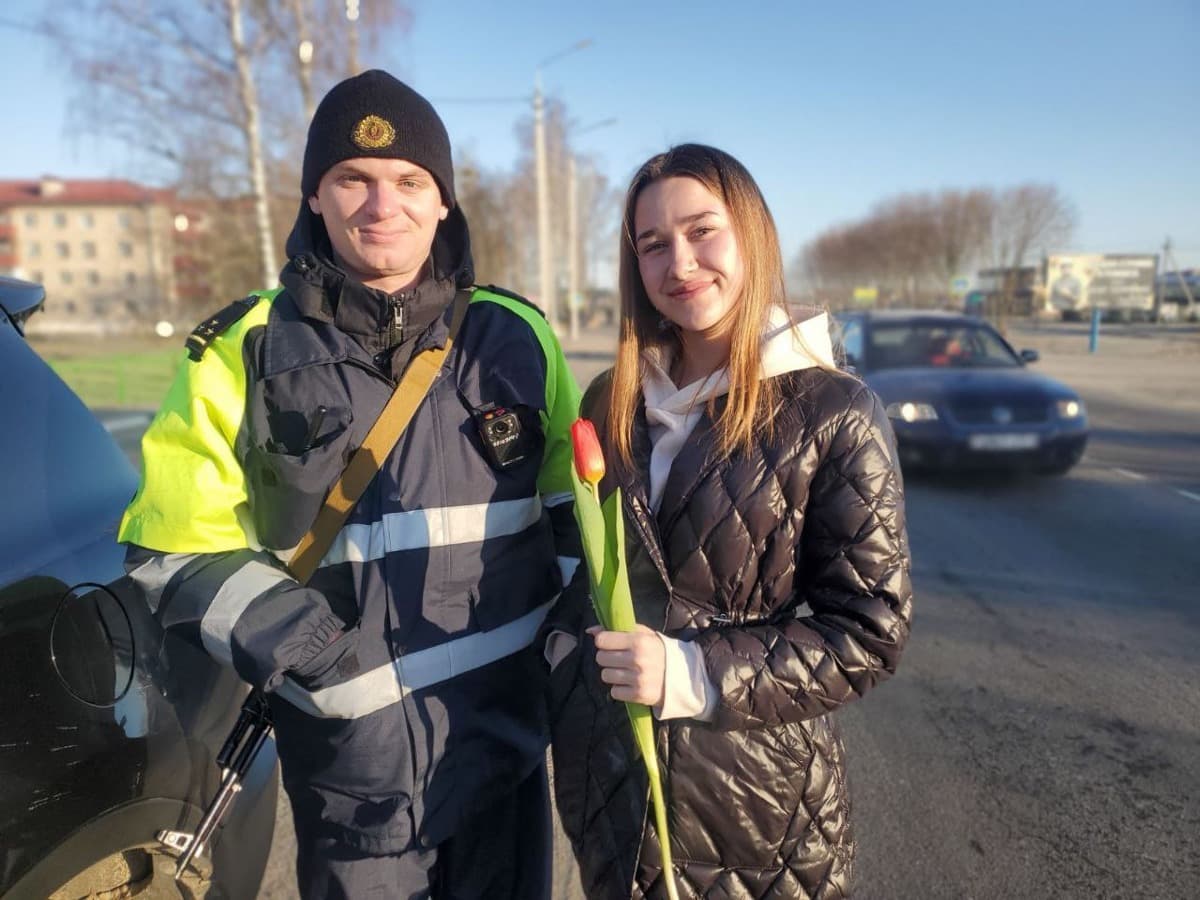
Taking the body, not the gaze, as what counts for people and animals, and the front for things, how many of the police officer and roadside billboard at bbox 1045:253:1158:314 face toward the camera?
2

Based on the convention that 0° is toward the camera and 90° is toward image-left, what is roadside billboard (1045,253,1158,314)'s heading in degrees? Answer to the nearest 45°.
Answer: approximately 0°

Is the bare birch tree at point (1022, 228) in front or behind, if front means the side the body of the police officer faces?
behind

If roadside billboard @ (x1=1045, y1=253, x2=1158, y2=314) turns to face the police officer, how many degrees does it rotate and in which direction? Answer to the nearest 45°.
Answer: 0° — it already faces them

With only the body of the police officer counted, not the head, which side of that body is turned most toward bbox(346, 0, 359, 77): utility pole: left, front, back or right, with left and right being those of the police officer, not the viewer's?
back

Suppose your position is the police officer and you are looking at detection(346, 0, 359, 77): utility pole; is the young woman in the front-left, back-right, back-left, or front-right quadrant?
back-right

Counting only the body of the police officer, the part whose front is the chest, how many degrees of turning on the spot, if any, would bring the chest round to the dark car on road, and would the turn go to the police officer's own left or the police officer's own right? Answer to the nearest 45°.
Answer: approximately 135° to the police officer's own left

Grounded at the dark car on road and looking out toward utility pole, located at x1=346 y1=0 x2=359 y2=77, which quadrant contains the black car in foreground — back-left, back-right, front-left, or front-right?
back-left

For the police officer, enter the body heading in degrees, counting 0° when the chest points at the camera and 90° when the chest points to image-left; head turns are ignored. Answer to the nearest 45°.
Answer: approximately 0°

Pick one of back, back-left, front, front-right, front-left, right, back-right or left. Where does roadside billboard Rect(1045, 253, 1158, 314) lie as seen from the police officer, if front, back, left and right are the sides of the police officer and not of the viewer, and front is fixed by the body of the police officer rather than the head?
back-left
